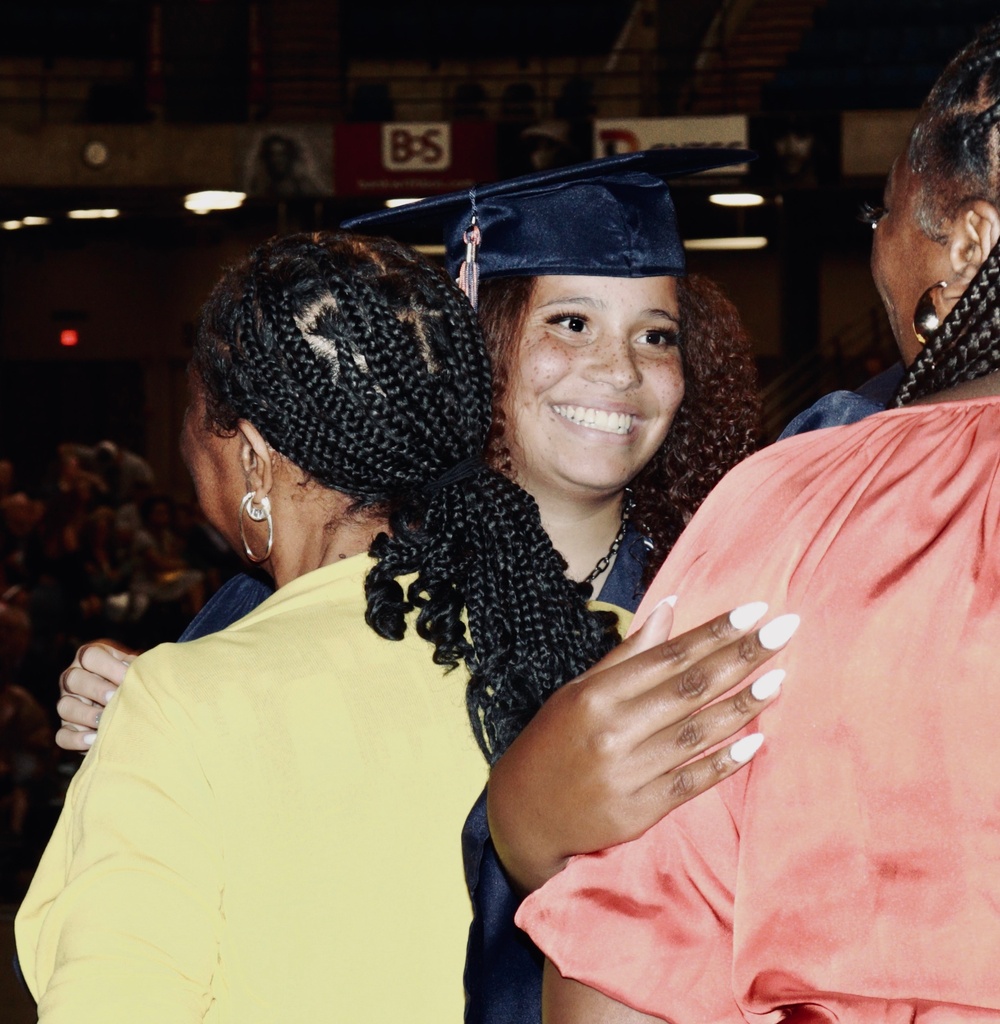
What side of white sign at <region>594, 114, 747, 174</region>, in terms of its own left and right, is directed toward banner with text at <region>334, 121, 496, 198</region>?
right

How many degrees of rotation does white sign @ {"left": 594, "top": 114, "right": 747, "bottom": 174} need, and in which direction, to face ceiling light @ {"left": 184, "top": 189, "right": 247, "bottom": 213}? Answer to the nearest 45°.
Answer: approximately 90° to its right

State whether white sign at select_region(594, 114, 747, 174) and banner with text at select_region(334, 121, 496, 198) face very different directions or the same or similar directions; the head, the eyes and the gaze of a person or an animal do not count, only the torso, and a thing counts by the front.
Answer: same or similar directions

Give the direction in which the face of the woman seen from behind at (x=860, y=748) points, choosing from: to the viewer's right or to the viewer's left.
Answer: to the viewer's left

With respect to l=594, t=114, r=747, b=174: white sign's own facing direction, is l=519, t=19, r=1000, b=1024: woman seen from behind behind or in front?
in front

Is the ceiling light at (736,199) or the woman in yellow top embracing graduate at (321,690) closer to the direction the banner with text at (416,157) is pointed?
the woman in yellow top embracing graduate

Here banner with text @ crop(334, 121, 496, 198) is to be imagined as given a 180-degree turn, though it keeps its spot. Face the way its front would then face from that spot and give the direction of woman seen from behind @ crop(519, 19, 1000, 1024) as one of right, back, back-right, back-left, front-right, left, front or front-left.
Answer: back

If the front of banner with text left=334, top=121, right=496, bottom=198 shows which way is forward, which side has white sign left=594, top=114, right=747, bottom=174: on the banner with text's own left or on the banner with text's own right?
on the banner with text's own left

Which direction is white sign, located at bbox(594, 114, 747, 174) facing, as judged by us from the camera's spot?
facing the viewer

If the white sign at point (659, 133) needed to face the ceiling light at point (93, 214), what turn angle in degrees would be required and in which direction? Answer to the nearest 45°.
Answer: approximately 90° to its right

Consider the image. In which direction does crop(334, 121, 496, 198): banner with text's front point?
toward the camera

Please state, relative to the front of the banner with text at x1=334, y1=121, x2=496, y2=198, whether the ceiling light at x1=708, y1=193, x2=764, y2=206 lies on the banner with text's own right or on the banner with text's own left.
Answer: on the banner with text's own left

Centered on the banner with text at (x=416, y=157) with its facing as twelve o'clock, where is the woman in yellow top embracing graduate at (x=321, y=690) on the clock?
The woman in yellow top embracing graduate is roughly at 12 o'clock from the banner with text.
